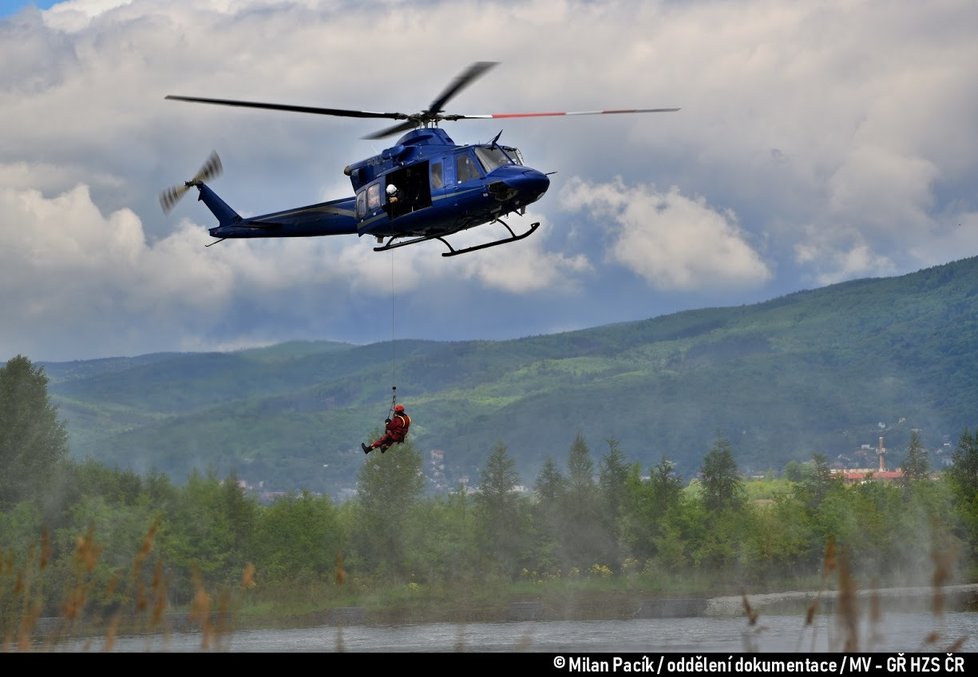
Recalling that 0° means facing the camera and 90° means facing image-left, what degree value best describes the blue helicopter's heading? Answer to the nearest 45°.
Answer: approximately 315°

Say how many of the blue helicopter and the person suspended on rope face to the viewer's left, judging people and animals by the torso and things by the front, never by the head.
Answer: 1

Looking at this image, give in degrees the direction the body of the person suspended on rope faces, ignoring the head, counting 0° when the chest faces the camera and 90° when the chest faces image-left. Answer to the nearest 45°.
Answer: approximately 90°

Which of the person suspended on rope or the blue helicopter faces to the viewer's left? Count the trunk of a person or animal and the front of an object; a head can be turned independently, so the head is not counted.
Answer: the person suspended on rope
